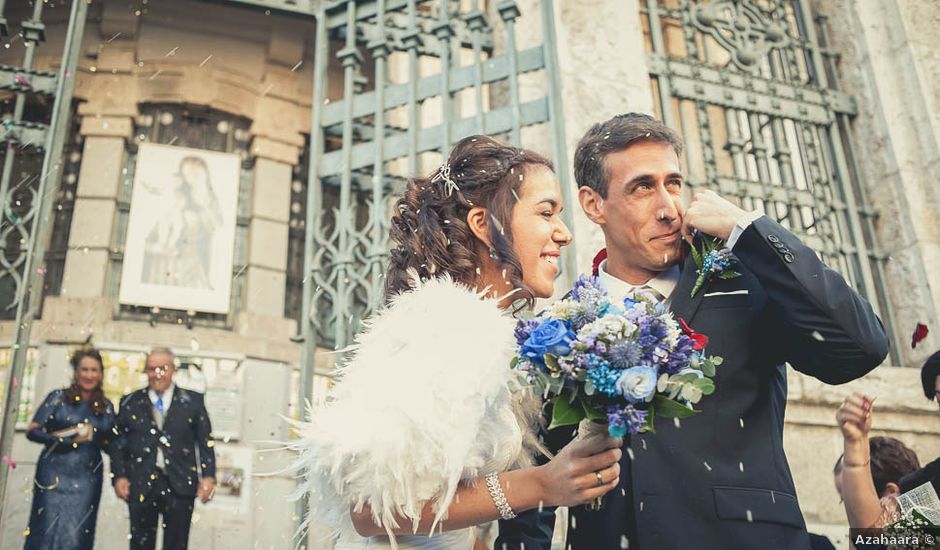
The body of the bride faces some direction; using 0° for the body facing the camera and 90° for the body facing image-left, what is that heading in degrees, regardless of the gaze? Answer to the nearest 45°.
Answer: approximately 270°

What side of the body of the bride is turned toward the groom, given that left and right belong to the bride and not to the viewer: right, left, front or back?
front

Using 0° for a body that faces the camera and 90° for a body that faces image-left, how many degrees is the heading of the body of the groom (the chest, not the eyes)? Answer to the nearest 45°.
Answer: approximately 0°

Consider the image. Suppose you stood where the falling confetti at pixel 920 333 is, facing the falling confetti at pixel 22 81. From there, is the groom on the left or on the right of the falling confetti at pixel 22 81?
left

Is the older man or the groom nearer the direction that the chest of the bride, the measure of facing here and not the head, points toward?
the groom

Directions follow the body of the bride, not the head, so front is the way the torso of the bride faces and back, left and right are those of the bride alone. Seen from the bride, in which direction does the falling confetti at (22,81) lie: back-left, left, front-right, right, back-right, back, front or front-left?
back-left

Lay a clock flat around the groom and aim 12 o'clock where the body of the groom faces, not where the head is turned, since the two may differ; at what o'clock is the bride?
The bride is roughly at 2 o'clock from the groom.

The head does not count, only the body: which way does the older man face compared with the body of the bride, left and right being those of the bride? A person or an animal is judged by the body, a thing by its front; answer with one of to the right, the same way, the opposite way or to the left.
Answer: to the right

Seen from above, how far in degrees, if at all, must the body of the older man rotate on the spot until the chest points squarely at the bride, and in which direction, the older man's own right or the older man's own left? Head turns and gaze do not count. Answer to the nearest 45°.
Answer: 0° — they already face them

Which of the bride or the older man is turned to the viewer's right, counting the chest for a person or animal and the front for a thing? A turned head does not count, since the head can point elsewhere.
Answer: the bride

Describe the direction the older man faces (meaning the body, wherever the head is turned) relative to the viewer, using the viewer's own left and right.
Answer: facing the viewer

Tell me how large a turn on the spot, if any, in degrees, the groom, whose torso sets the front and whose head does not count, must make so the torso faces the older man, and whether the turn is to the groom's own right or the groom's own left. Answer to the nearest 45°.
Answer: approximately 135° to the groom's own right
